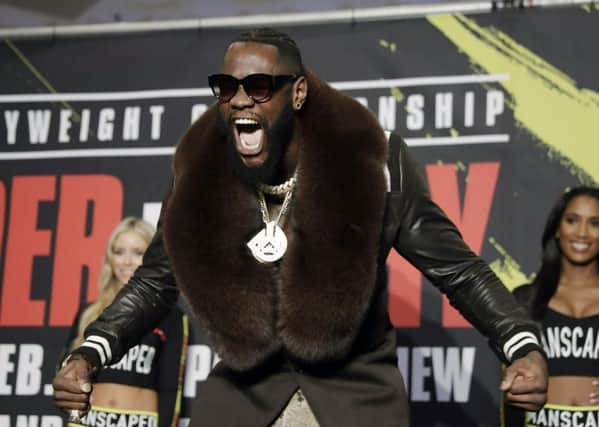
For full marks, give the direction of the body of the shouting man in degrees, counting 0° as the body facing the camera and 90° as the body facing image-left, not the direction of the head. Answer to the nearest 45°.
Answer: approximately 0°

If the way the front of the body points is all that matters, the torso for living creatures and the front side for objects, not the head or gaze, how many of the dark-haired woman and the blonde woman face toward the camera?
2

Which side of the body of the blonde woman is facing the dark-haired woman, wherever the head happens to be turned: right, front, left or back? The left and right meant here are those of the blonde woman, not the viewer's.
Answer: left

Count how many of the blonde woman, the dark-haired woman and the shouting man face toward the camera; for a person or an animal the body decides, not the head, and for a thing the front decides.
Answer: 3

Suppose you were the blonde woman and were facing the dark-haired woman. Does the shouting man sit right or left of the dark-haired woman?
right

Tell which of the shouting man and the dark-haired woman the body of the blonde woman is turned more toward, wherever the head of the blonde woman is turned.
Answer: the shouting man

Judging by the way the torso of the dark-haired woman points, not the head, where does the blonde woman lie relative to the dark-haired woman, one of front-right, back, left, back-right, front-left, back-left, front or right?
right

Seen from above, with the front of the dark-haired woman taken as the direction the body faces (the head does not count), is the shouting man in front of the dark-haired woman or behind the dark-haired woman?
in front

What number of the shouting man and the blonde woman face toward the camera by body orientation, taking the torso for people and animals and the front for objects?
2

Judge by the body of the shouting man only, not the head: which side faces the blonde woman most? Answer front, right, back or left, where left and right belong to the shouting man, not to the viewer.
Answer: back
